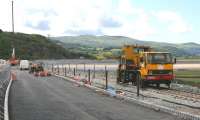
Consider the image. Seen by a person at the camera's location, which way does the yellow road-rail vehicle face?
facing the viewer and to the right of the viewer
